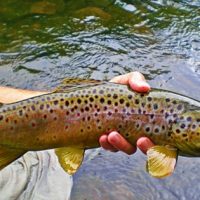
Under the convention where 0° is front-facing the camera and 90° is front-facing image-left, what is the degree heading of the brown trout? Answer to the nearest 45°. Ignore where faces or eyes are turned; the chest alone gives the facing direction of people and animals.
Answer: approximately 270°
